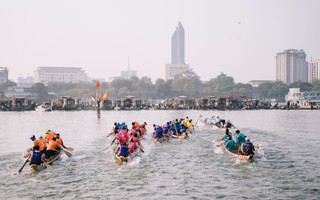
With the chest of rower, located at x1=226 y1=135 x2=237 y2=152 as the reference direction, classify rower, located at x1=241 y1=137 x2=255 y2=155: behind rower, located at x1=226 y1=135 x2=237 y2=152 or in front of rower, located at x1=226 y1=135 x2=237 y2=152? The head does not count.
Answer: behind

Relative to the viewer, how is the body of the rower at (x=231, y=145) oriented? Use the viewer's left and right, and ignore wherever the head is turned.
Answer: facing away from the viewer and to the left of the viewer

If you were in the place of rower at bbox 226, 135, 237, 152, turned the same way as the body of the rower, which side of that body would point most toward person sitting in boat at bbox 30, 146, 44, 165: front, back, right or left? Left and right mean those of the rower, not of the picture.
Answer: left

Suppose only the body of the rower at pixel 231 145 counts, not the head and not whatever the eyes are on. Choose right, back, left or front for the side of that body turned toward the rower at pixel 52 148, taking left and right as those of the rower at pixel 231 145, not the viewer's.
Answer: left
